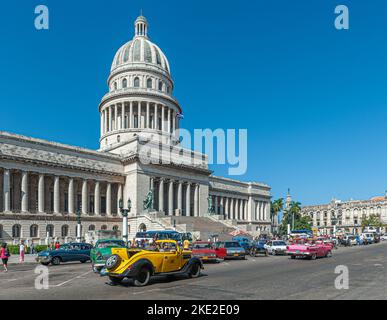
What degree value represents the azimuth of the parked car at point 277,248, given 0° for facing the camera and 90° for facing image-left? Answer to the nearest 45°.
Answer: approximately 45°

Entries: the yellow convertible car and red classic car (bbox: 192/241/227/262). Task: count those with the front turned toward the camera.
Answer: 1
